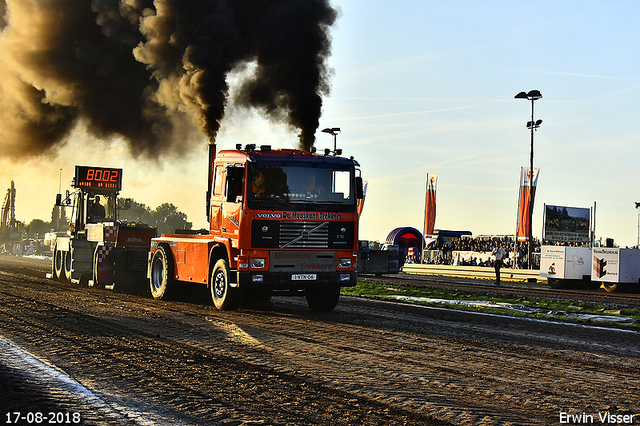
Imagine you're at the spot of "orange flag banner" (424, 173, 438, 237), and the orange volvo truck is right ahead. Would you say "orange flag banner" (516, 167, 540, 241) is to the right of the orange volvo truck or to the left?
left

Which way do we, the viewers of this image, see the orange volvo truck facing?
facing the viewer and to the right of the viewer

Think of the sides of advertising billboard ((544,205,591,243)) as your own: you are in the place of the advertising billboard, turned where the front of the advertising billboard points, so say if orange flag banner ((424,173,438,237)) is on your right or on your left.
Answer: on your right

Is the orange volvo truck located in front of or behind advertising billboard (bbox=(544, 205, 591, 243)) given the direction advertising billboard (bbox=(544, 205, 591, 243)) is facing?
in front

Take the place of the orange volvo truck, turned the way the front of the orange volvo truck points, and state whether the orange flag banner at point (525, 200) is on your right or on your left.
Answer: on your left

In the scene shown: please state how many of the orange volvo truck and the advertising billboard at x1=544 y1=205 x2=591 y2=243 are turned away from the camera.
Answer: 0

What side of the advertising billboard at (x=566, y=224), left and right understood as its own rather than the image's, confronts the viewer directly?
front

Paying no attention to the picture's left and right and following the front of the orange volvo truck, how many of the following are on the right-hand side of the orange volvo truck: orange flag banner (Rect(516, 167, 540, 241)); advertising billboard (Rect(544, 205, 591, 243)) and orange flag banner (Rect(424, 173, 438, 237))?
0

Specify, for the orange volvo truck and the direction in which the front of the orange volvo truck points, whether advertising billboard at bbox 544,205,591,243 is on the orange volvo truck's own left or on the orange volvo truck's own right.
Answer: on the orange volvo truck's own left

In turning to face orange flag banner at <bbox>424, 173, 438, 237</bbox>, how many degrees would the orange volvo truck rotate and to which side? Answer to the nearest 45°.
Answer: approximately 135° to its left
